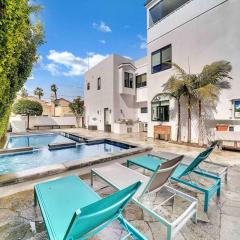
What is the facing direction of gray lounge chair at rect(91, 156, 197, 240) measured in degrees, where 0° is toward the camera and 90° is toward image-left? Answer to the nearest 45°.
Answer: approximately 135°

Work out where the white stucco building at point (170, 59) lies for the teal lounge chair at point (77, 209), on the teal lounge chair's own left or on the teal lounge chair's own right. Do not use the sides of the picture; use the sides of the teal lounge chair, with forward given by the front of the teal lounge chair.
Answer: on the teal lounge chair's own right

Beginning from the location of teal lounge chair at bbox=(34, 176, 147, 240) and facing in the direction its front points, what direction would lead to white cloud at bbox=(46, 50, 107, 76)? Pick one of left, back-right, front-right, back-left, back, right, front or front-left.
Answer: front-right

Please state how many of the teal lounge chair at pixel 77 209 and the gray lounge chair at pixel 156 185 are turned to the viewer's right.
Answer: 0

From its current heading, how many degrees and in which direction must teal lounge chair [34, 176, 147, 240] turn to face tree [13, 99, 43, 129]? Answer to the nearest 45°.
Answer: approximately 45° to its right

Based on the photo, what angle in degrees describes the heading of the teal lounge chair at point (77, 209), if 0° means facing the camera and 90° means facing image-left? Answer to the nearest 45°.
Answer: approximately 135°

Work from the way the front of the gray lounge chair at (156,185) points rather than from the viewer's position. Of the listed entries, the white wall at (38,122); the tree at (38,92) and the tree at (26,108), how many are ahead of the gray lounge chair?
3

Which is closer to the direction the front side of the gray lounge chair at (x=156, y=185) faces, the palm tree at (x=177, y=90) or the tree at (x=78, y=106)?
the tree

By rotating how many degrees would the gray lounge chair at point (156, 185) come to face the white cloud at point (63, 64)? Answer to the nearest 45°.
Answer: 0° — it already faces it

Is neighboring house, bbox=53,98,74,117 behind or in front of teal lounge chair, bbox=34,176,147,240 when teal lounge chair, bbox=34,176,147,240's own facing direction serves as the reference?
in front

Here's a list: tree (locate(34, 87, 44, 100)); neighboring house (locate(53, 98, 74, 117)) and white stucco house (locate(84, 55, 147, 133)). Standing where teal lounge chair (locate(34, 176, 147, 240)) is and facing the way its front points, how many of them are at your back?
0

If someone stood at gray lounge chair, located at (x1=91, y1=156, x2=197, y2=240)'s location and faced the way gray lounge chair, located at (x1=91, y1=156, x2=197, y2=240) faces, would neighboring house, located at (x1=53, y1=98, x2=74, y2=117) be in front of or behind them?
in front

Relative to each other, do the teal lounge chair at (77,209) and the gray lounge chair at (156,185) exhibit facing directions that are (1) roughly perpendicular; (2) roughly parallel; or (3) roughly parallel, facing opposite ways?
roughly parallel

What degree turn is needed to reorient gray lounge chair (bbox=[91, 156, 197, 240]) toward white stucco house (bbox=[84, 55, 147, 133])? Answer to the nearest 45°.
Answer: approximately 45° to its right
